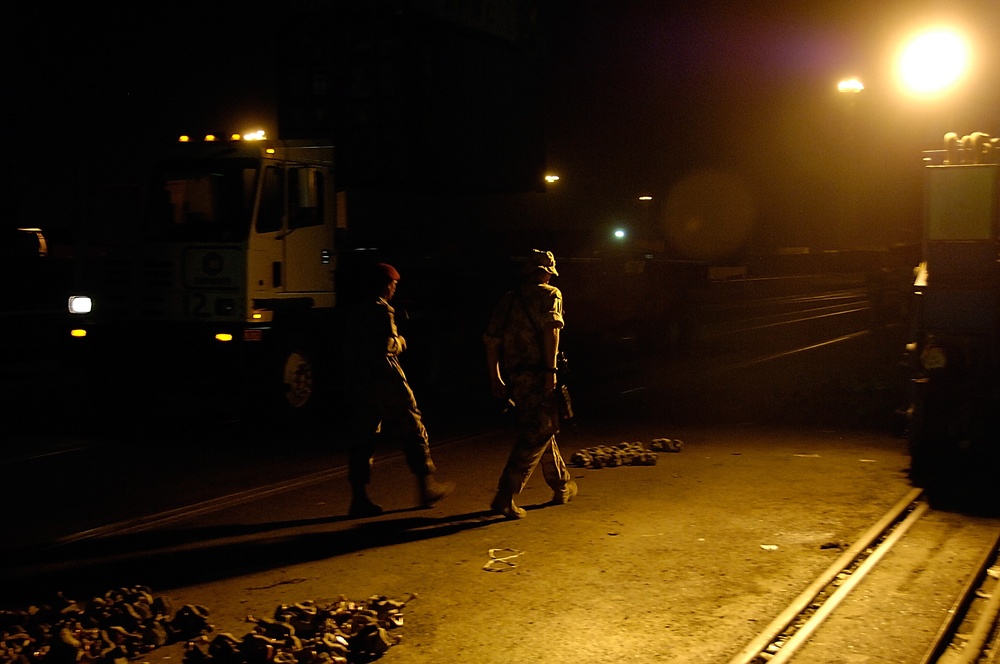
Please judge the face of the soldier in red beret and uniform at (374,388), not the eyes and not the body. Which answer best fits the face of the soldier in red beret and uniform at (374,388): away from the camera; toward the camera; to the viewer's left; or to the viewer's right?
to the viewer's right

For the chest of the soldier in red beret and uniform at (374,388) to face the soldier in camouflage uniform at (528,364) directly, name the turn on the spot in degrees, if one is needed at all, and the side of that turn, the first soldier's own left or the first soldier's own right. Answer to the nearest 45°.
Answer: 0° — they already face them

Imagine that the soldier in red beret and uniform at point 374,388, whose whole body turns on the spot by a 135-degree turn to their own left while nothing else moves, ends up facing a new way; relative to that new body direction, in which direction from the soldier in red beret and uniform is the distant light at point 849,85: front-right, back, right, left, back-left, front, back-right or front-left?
right

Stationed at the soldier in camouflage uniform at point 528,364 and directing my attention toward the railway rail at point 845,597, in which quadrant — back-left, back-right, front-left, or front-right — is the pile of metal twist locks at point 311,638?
front-right

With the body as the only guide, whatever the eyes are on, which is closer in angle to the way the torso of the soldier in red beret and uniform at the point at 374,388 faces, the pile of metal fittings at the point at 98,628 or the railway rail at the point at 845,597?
the railway rail

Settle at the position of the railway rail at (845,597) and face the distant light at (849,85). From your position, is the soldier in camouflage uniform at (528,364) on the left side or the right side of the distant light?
left

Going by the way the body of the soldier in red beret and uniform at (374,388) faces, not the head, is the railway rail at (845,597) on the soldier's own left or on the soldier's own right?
on the soldier's own right

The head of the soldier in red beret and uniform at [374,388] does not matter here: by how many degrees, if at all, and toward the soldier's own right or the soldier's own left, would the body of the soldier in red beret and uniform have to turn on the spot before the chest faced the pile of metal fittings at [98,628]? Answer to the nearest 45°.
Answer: approximately 135° to the soldier's own right

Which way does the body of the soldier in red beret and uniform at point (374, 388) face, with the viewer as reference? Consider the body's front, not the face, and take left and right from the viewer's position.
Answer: facing to the right of the viewer

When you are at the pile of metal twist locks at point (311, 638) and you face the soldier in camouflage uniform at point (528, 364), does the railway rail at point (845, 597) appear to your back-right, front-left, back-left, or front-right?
front-right

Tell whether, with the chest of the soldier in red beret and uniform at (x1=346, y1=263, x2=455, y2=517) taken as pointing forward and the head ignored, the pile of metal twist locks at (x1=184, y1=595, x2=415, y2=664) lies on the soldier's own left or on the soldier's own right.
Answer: on the soldier's own right
